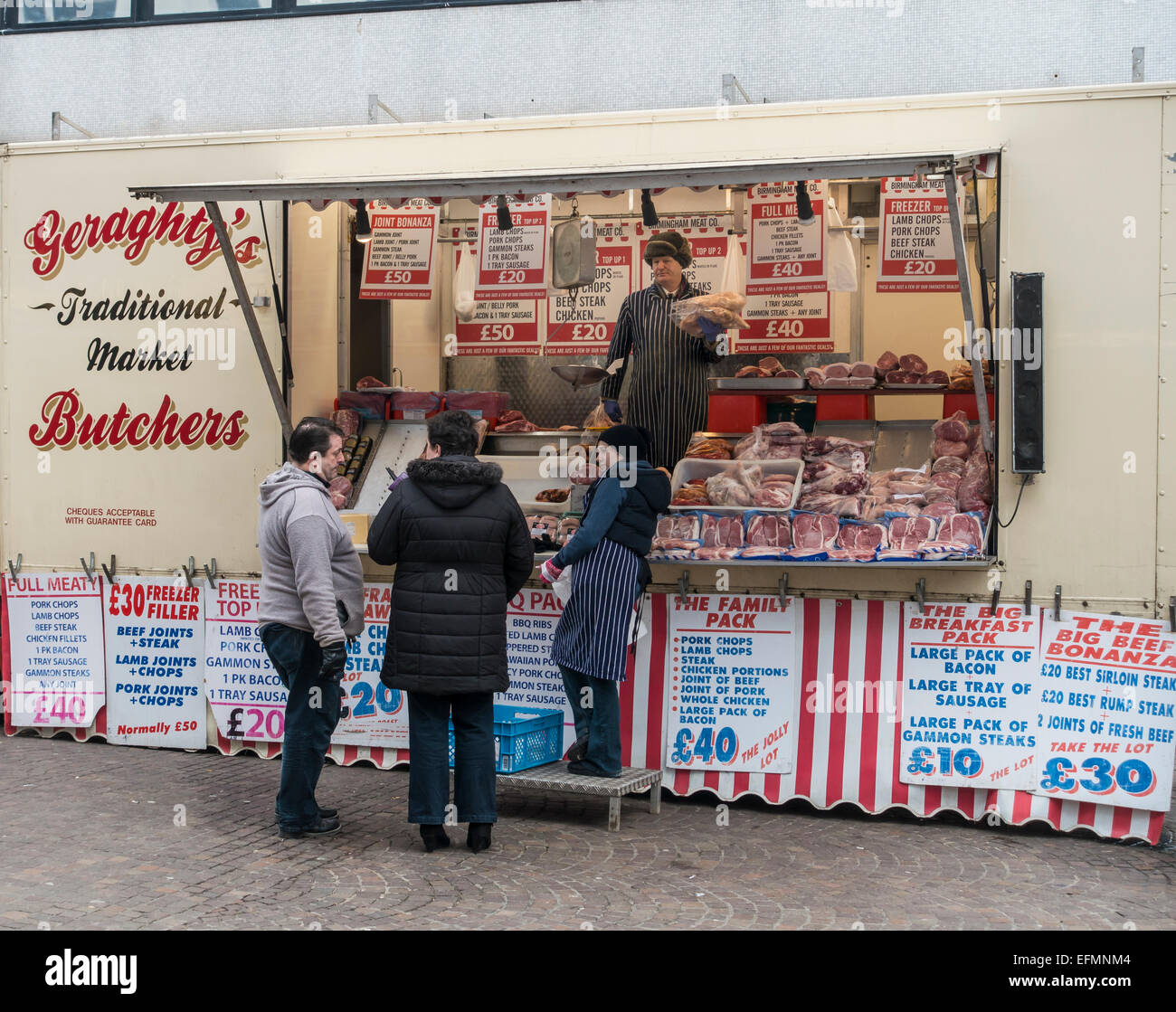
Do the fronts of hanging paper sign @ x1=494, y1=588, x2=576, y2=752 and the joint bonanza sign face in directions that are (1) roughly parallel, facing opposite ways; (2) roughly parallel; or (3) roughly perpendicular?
roughly parallel

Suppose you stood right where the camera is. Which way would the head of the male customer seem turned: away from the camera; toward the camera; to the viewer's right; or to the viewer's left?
to the viewer's right

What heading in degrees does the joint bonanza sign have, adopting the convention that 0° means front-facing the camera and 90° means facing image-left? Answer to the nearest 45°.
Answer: approximately 0°

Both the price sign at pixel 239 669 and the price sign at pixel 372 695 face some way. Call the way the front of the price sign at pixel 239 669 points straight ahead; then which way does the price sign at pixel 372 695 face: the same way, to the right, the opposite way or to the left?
the same way

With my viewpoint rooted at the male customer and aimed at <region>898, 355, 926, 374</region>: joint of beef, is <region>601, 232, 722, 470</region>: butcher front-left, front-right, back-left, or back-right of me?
front-left

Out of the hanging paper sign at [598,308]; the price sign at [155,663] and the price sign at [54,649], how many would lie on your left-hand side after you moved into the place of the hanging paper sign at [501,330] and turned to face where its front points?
1

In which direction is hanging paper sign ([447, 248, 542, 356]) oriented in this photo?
toward the camera

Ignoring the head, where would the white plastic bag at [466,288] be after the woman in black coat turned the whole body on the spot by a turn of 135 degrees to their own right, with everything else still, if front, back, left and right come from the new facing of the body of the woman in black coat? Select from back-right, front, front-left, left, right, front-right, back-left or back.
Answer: back-left

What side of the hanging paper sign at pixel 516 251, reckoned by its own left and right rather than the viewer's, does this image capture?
front

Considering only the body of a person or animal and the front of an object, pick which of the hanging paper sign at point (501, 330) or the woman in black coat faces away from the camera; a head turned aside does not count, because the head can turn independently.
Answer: the woman in black coat

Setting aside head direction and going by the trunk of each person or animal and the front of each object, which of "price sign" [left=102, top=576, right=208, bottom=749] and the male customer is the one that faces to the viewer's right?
the male customer

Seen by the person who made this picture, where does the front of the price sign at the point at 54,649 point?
facing the viewer

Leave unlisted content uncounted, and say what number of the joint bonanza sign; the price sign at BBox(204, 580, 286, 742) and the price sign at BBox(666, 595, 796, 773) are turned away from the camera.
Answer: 0
